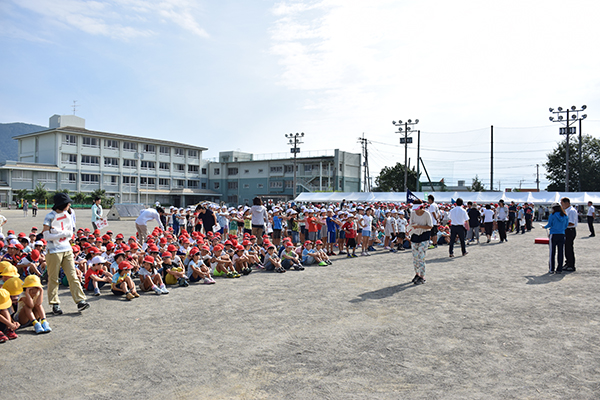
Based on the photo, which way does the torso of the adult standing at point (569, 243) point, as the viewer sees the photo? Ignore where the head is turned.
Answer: to the viewer's left

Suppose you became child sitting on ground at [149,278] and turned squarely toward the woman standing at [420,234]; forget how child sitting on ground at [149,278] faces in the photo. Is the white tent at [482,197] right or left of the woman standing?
left

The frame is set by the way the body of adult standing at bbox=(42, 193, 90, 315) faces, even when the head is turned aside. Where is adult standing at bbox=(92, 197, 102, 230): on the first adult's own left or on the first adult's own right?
on the first adult's own left
